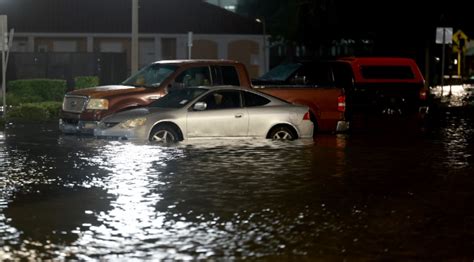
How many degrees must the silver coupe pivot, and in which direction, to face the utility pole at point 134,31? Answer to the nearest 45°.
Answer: approximately 135° to its right

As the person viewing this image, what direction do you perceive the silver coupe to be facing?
facing the viewer and to the left of the viewer

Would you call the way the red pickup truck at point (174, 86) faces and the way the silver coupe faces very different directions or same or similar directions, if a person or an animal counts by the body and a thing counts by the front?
same or similar directions

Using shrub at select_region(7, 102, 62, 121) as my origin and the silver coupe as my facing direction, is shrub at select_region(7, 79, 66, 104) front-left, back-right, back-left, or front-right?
back-left

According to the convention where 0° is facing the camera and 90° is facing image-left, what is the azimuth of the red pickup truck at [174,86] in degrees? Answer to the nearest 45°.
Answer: approximately 45°

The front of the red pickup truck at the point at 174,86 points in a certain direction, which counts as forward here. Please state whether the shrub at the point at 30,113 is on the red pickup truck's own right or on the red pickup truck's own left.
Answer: on the red pickup truck's own right

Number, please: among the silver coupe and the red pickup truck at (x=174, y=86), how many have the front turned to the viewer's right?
0
